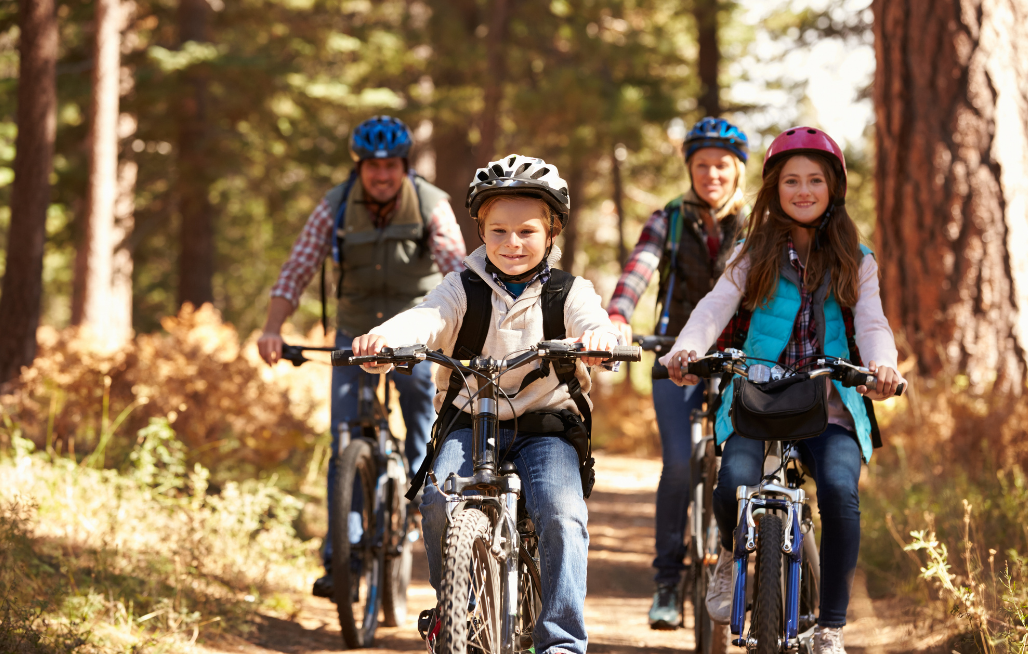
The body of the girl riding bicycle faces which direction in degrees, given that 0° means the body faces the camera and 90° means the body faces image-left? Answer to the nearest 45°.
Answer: approximately 0°

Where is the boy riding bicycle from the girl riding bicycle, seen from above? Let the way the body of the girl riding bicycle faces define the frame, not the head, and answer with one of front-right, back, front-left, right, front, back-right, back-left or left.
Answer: front-right

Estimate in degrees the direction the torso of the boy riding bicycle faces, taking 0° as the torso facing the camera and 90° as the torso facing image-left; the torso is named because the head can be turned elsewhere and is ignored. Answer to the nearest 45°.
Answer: approximately 0°

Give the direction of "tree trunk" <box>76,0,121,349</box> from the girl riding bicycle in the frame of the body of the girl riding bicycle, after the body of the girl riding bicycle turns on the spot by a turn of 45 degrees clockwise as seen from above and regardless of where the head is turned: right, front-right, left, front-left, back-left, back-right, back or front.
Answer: right

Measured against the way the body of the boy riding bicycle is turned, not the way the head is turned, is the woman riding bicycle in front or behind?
behind
